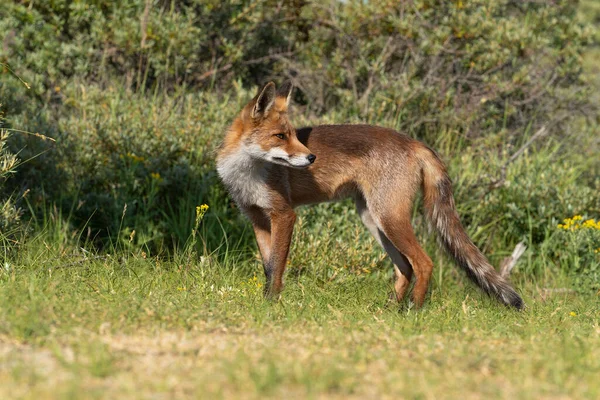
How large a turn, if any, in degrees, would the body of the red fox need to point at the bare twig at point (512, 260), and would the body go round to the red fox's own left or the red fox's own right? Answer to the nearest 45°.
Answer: approximately 135° to the red fox's own right

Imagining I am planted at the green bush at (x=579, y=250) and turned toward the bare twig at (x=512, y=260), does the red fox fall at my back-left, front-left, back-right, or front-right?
front-left

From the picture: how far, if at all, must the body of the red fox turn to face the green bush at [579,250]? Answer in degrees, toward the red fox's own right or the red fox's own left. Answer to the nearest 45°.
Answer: approximately 135° to the red fox's own right

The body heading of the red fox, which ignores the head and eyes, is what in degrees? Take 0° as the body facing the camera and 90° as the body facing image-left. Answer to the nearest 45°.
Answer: approximately 90°
